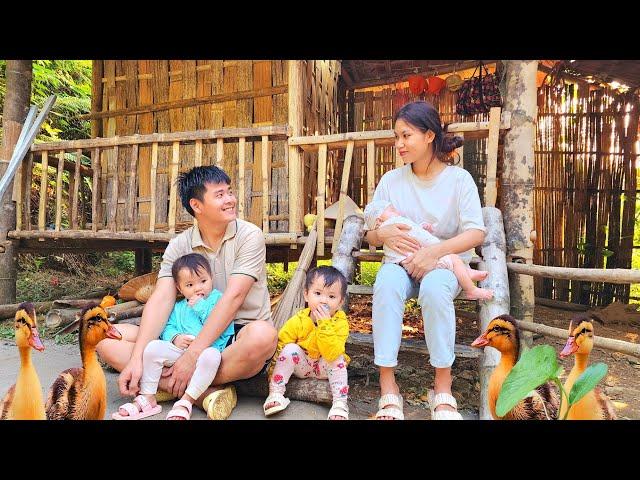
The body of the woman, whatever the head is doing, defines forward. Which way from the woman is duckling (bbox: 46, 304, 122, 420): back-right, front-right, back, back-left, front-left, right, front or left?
front-right

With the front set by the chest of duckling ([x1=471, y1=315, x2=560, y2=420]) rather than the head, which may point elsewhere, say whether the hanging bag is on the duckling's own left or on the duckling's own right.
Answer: on the duckling's own right

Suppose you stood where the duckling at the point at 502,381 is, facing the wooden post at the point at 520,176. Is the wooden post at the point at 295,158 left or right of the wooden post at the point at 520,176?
left

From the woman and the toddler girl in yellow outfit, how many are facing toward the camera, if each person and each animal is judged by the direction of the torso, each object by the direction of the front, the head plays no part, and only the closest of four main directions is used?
2

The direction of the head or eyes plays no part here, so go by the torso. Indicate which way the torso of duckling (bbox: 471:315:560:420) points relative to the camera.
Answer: to the viewer's left

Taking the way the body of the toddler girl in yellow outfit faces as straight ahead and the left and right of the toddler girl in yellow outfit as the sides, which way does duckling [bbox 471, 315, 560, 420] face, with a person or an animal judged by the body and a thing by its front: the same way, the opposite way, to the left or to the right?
to the right

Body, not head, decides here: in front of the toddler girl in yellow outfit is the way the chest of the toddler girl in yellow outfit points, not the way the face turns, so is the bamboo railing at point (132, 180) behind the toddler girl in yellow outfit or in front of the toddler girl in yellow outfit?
behind

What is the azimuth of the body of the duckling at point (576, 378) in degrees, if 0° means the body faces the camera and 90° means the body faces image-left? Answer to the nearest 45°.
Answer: approximately 45°

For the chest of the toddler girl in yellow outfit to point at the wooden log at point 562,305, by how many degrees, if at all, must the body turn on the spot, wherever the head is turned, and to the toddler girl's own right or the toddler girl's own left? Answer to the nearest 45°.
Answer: approximately 135° to the toddler girl's own left
